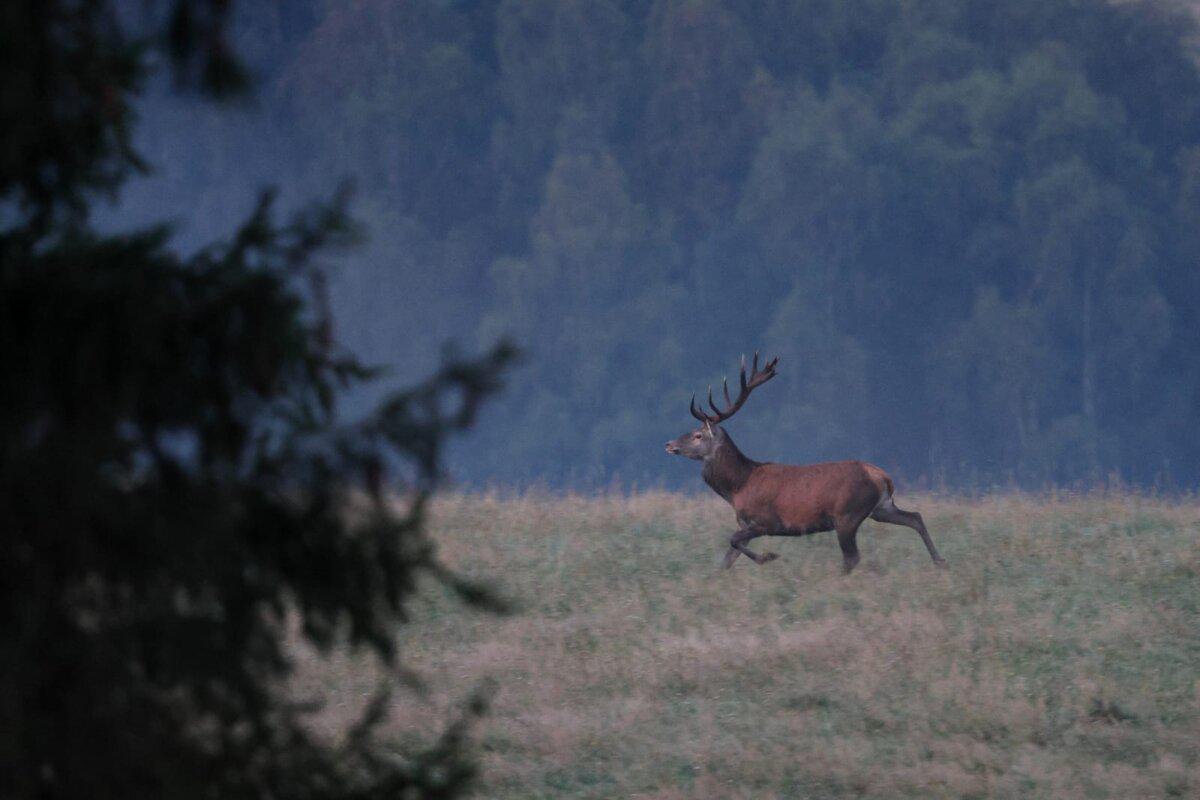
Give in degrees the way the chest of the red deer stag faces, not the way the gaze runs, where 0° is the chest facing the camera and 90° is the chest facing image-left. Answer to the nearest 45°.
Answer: approximately 90°
